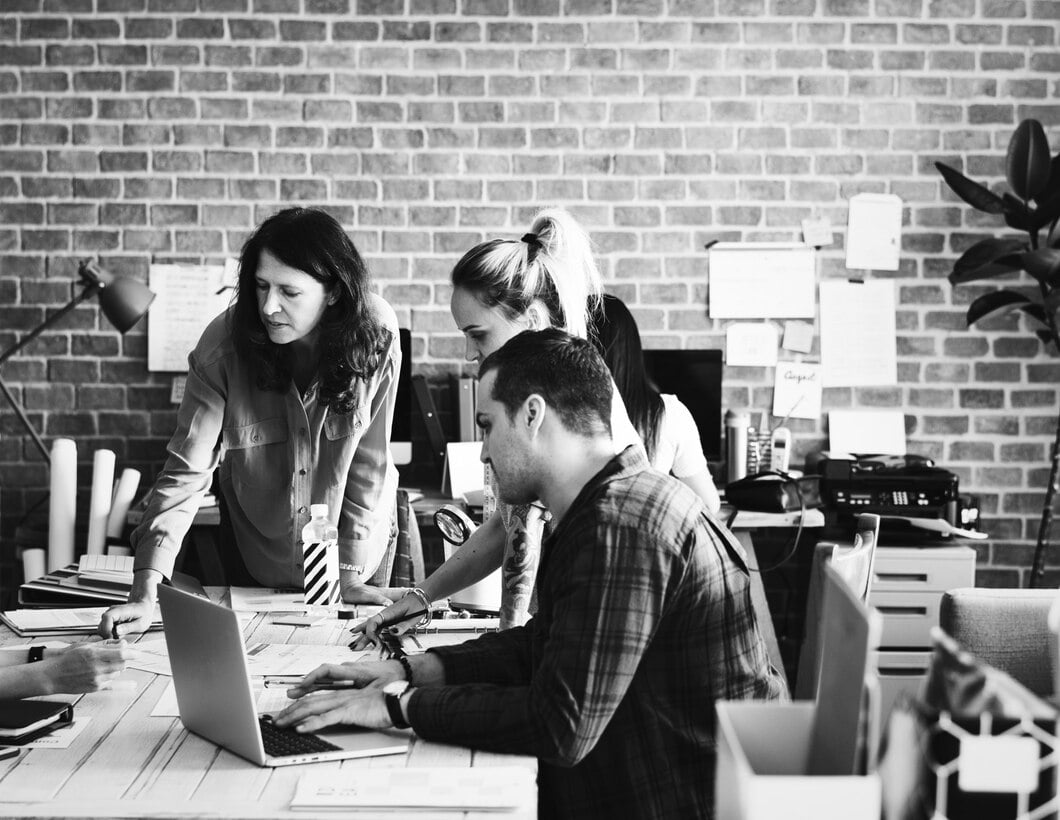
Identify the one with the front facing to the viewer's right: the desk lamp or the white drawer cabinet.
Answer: the desk lamp

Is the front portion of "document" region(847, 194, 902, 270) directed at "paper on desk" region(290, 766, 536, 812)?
yes

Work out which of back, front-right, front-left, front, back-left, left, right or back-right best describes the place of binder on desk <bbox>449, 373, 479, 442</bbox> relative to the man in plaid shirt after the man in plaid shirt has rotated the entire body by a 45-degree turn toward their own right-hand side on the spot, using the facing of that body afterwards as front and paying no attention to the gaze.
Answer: front-right

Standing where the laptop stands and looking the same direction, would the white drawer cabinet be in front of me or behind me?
in front

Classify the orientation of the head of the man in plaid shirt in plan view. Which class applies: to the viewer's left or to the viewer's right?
to the viewer's left

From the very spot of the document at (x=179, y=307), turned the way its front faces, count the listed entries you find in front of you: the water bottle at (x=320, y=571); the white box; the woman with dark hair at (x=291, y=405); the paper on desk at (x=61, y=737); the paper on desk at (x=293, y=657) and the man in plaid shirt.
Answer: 6

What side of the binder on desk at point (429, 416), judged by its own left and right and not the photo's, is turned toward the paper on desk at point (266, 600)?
front

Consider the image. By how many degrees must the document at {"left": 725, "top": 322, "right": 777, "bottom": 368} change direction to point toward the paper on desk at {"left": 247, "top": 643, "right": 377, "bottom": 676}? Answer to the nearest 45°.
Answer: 0° — it already faces it

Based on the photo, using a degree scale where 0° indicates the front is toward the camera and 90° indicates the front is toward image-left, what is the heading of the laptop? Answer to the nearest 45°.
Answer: approximately 225°

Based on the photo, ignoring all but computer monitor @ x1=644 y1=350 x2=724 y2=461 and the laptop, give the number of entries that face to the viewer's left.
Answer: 0

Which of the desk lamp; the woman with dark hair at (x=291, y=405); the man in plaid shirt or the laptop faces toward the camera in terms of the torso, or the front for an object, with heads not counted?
the woman with dark hair

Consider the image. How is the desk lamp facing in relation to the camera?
to the viewer's right

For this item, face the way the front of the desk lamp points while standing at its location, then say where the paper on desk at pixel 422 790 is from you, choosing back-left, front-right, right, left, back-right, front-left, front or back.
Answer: right

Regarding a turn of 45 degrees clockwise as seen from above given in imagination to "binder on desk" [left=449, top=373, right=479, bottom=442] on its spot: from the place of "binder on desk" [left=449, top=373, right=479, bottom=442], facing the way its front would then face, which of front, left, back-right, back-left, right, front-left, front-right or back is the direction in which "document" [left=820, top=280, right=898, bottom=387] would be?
back-left

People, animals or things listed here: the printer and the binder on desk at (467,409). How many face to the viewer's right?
0

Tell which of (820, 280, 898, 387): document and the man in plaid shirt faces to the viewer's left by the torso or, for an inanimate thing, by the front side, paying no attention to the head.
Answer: the man in plaid shirt
